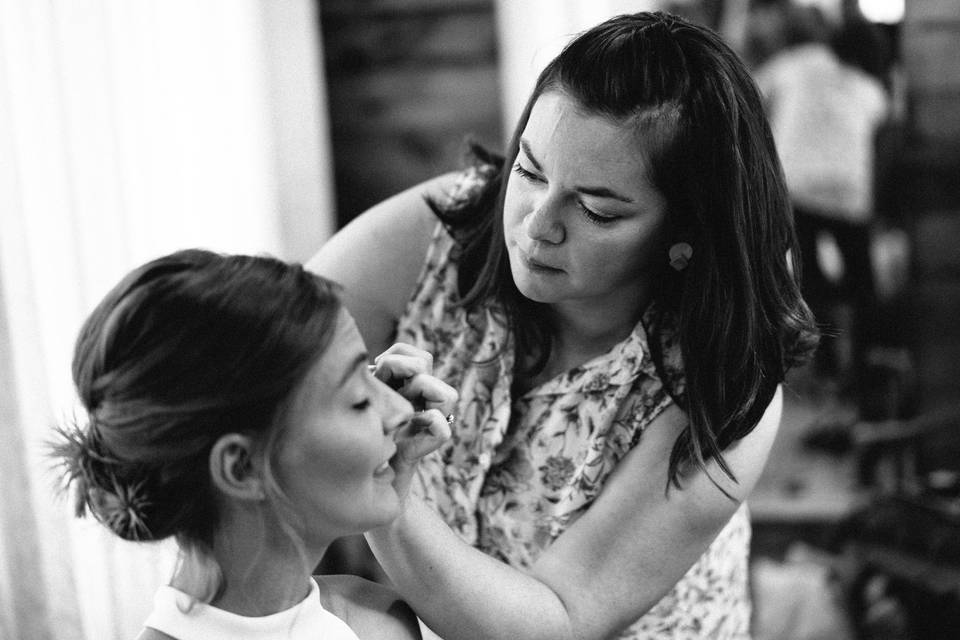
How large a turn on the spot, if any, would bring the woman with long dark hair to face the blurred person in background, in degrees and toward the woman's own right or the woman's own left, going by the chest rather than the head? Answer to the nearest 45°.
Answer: approximately 135° to the woman's own right

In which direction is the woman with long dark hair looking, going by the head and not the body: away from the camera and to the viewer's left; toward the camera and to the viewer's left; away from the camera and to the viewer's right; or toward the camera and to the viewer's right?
toward the camera and to the viewer's left

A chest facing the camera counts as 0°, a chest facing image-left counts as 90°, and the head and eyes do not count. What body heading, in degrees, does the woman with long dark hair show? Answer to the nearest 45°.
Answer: approximately 45°

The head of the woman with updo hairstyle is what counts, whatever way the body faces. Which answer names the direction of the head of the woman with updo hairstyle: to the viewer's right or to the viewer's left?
to the viewer's right

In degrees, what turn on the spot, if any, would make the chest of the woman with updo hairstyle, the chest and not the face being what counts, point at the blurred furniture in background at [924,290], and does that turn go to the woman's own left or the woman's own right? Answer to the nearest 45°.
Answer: approximately 45° to the woman's own left

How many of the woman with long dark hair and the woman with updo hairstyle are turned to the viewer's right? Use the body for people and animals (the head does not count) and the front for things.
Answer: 1

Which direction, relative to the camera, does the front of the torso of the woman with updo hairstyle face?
to the viewer's right

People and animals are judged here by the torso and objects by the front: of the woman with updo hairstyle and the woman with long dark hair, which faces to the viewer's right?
the woman with updo hairstyle
